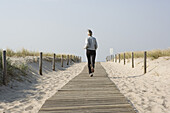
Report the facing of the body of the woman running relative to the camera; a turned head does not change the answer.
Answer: away from the camera
